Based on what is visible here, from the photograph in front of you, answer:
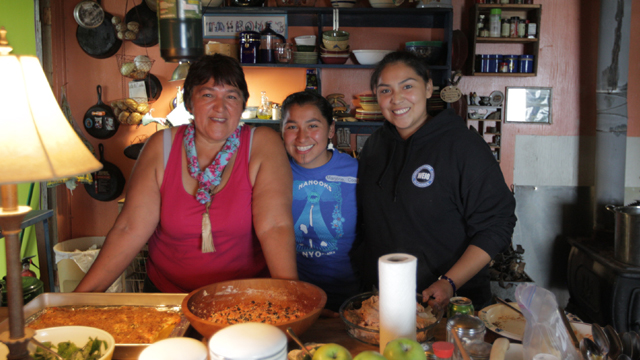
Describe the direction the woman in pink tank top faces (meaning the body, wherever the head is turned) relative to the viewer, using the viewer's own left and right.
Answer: facing the viewer

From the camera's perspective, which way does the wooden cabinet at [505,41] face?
toward the camera

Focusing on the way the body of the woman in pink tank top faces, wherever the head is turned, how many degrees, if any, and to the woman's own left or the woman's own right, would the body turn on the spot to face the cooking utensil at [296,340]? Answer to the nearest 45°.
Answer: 0° — they already face it

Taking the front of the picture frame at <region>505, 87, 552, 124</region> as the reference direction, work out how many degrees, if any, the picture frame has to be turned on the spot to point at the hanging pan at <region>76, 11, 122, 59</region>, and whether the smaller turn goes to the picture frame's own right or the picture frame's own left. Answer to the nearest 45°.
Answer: approximately 90° to the picture frame's own right

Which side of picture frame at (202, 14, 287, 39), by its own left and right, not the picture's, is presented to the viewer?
front

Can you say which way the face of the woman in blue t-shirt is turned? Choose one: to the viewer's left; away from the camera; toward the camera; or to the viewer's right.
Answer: toward the camera

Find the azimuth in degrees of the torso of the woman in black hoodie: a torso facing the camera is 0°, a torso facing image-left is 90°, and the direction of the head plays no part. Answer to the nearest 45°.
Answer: approximately 45°

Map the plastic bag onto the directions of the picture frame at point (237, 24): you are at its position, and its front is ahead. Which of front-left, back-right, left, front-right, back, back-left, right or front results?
front

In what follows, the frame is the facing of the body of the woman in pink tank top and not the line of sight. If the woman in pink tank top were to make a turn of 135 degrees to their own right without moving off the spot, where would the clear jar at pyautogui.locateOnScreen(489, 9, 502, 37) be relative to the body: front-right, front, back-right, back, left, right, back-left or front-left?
right

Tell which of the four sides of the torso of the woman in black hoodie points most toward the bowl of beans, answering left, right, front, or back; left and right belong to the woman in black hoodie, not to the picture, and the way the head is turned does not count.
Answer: front

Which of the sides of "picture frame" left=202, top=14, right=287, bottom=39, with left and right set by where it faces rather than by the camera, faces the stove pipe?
left

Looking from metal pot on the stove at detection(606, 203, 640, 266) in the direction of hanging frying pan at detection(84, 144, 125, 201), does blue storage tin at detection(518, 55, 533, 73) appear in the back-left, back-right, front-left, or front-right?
front-right

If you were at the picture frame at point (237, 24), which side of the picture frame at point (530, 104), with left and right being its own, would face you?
right
